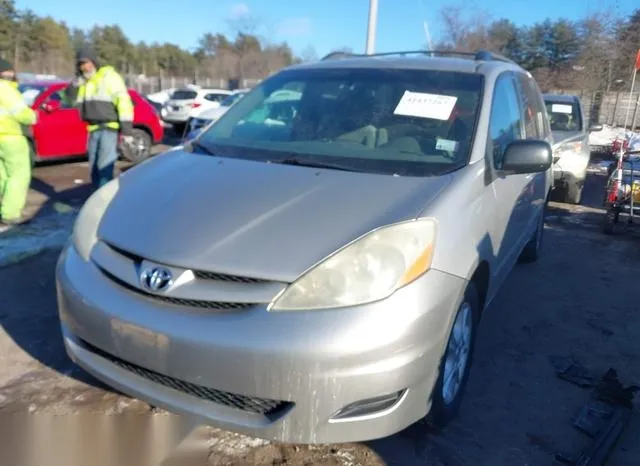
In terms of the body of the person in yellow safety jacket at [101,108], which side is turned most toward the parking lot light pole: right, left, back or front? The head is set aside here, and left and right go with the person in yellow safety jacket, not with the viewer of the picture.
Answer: back

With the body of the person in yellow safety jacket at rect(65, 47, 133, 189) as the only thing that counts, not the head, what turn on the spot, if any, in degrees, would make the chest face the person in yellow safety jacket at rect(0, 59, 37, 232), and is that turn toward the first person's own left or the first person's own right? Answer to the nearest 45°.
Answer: approximately 45° to the first person's own right

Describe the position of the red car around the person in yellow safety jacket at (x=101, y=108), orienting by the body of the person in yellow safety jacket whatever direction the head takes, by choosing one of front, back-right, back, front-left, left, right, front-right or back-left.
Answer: back-right

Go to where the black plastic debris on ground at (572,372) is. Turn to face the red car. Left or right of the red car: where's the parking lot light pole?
right

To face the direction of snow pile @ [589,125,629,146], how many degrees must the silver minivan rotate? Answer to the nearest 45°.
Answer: approximately 180°

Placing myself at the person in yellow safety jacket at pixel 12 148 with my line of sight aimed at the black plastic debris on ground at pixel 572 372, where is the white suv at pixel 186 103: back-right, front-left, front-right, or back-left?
back-left

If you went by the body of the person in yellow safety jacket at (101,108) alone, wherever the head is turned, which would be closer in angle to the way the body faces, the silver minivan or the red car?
the silver minivan

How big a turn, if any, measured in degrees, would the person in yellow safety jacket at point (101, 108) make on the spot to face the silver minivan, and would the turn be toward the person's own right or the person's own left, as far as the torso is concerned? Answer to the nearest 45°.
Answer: approximately 45° to the person's own left
